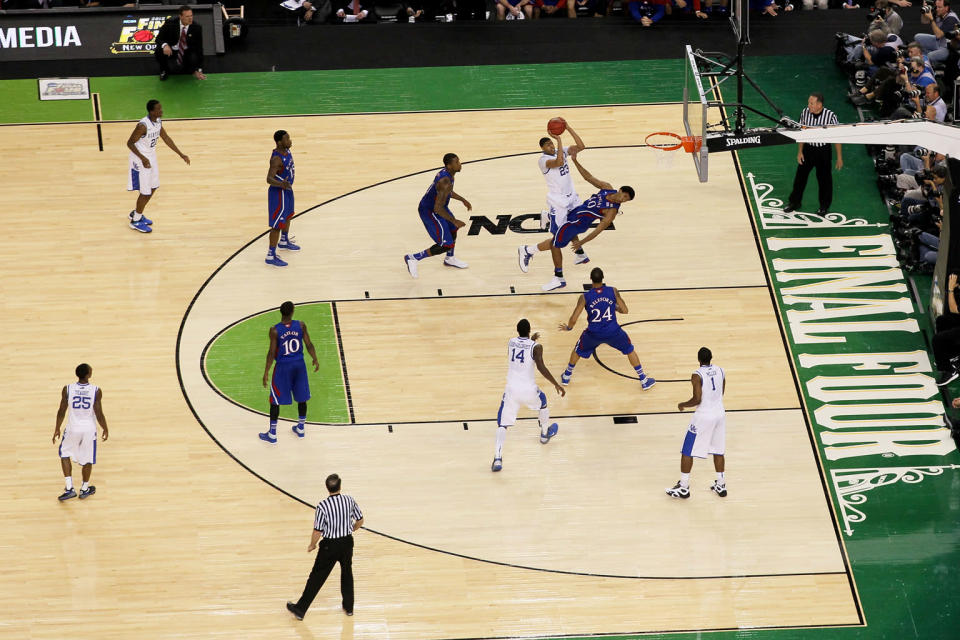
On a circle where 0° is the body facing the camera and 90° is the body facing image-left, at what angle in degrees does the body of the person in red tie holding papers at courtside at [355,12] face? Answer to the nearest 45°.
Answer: approximately 0°

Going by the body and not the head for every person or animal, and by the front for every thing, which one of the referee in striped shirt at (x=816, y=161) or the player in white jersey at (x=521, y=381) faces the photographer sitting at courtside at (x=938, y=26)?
the player in white jersey

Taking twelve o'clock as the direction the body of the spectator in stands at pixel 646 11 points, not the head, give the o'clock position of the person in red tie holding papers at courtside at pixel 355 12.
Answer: the person in red tie holding papers at courtside at pixel 355 12 is roughly at 3 o'clock from the spectator in stands at pixel 646 11.

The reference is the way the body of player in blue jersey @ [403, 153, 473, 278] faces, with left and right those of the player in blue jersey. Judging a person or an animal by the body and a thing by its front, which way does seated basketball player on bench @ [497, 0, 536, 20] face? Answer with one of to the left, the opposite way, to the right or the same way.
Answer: to the right

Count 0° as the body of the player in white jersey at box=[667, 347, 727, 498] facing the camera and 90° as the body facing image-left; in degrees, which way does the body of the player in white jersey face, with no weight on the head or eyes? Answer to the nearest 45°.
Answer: approximately 135°

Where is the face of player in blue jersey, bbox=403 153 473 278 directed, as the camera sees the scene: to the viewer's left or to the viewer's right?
to the viewer's right

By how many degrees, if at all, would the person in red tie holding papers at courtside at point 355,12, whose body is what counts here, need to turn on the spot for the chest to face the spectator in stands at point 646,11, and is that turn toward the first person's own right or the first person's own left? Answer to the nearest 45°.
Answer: approximately 90° to the first person's own left

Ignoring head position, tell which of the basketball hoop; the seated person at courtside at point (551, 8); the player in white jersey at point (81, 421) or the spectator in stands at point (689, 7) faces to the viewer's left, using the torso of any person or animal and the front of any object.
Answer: the basketball hoop

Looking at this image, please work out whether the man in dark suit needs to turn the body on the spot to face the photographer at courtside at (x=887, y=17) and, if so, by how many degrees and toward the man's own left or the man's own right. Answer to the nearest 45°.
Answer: approximately 90° to the man's own left

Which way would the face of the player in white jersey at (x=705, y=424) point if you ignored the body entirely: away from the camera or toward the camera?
away from the camera

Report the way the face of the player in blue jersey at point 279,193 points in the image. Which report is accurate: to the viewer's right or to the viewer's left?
to the viewer's right

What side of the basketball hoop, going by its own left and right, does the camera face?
left
